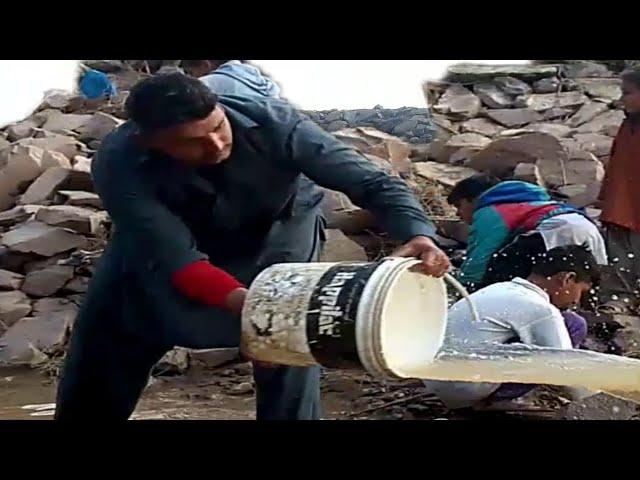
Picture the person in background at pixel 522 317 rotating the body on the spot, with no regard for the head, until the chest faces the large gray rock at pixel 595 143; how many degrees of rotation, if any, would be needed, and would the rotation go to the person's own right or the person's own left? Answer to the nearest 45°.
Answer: approximately 90° to the person's own left

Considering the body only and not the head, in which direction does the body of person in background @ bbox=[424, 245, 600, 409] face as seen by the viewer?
to the viewer's right

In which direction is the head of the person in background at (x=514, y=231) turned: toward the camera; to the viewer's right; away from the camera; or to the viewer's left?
to the viewer's left

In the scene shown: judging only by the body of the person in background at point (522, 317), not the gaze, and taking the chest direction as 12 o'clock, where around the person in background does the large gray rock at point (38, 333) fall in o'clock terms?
The large gray rock is roughly at 6 o'clock from the person in background.

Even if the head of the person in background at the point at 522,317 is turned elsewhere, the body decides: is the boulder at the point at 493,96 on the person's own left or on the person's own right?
on the person's own left

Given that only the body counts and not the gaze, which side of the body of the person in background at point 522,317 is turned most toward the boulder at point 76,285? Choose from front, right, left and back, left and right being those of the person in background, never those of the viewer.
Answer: back

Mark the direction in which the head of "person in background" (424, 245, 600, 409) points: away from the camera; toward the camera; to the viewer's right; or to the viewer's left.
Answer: to the viewer's right

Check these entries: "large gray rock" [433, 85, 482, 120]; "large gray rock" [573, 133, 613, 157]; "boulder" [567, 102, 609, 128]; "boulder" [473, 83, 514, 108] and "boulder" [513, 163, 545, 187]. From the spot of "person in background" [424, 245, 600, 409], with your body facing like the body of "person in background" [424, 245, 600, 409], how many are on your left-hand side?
5

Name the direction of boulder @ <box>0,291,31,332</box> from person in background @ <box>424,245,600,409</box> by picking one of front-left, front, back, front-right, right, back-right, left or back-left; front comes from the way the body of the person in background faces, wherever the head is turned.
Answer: back

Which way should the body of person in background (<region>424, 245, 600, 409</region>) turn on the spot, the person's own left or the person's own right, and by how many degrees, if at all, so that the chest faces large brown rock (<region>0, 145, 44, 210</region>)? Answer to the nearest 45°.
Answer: approximately 180°

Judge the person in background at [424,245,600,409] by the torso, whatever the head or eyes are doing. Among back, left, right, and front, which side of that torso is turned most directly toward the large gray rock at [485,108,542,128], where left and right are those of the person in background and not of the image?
left

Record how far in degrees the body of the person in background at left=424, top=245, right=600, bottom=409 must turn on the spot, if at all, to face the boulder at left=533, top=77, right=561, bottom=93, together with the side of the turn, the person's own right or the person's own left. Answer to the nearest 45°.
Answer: approximately 90° to the person's own left

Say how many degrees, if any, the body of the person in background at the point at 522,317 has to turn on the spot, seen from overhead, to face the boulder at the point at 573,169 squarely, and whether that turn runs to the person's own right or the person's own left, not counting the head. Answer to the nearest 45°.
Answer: approximately 90° to the person's own left

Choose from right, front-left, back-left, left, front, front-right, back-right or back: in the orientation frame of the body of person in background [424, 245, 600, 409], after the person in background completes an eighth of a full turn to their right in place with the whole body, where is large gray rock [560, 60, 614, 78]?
back-left

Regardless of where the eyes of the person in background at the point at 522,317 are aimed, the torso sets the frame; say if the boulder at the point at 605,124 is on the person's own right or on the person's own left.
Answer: on the person's own left
